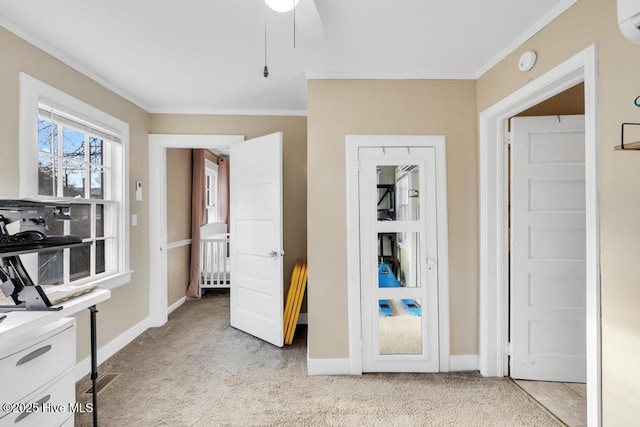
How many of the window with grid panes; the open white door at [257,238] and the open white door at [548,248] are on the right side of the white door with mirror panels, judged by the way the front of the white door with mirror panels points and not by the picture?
2

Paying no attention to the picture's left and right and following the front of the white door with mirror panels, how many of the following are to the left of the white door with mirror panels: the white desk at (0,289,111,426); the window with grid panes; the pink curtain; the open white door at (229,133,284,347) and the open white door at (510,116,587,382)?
1

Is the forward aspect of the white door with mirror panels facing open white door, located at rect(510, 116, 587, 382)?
no

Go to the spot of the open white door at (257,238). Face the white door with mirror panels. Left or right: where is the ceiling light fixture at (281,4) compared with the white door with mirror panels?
right

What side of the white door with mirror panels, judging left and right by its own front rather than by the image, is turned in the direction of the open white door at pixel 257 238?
right

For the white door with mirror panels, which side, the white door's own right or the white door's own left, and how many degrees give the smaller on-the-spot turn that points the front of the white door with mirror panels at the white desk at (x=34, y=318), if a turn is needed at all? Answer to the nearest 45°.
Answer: approximately 45° to the white door's own right

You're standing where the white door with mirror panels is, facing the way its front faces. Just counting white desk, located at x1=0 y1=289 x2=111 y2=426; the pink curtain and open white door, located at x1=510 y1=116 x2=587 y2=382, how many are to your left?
1

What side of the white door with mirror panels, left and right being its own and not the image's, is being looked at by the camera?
front

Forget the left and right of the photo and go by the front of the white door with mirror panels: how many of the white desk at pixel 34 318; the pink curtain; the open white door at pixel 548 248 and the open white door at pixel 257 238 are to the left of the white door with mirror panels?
1

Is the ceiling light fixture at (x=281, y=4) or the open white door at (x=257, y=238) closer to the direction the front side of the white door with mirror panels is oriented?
the ceiling light fixture

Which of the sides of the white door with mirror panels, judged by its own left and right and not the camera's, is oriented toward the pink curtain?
right

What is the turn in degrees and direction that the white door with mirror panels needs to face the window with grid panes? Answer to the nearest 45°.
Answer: approximately 90° to its right

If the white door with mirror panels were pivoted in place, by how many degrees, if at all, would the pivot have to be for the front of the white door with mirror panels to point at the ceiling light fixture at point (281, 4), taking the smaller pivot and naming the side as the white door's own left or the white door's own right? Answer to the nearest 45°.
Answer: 0° — it already faces it

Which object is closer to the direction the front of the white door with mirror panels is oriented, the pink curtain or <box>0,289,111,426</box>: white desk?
the white desk
